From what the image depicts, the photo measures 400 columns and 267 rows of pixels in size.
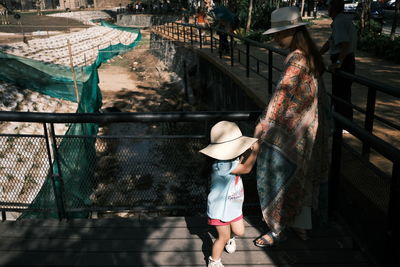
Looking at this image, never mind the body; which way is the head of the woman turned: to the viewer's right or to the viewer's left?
to the viewer's left

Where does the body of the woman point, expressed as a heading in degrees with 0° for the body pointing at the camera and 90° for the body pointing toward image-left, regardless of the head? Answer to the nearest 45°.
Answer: approximately 90°

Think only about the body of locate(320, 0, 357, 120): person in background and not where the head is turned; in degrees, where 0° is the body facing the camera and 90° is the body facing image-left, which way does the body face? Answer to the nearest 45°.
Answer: approximately 90°

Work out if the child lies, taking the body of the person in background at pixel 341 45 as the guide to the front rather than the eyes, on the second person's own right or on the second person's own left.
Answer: on the second person's own left
